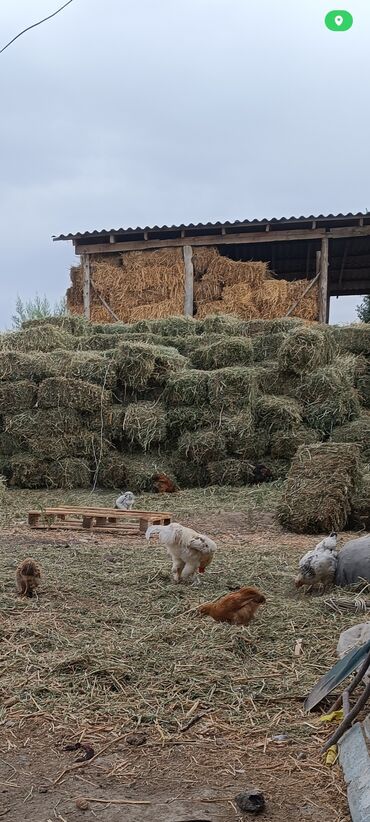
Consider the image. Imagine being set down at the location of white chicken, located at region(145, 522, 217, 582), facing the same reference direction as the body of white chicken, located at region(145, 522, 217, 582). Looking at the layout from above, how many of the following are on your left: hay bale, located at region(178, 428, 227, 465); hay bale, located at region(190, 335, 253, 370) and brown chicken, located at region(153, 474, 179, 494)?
3

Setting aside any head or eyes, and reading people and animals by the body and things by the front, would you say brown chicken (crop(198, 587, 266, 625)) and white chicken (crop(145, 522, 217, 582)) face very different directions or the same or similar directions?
very different directions

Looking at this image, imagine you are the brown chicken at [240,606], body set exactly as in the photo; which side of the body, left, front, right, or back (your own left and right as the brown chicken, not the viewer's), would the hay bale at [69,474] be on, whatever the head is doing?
right

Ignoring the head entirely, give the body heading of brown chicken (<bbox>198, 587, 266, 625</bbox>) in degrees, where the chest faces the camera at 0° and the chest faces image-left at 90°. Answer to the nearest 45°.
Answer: approximately 90°

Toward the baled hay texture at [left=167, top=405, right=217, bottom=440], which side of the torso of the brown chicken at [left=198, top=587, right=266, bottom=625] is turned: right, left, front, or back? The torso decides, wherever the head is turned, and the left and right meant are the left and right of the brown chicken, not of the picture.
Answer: right

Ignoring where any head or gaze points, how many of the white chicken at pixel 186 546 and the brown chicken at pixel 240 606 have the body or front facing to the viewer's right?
1

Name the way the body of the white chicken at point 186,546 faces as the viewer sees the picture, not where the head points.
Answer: to the viewer's right

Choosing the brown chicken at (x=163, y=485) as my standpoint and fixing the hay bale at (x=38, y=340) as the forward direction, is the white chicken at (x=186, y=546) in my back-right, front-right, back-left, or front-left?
back-left

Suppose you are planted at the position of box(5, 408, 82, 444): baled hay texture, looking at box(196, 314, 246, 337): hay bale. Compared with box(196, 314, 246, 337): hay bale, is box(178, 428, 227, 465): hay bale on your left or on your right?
right
